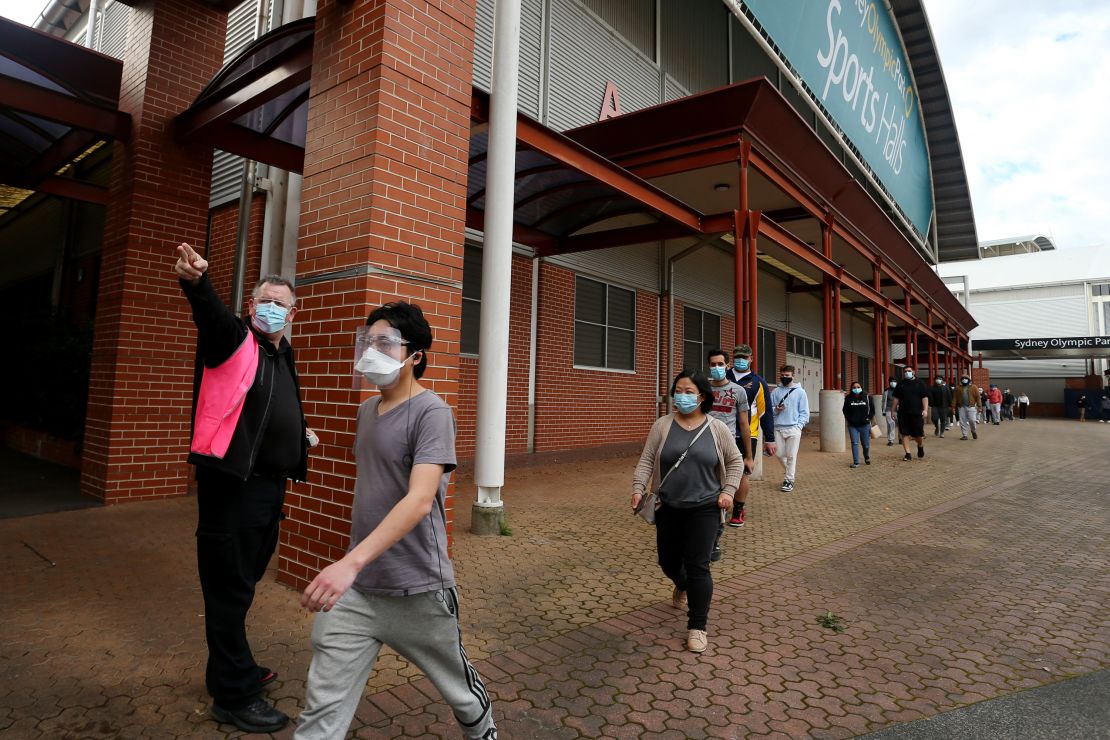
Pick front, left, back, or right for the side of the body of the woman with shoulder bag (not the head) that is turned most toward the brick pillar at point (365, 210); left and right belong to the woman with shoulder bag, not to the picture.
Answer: right

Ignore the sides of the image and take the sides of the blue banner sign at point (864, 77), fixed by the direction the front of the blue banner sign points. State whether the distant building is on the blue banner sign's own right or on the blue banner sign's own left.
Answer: on the blue banner sign's own left

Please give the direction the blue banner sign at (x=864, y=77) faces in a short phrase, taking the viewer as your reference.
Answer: facing the viewer and to the right of the viewer

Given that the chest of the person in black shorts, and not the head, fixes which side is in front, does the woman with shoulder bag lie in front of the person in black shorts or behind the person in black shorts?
in front

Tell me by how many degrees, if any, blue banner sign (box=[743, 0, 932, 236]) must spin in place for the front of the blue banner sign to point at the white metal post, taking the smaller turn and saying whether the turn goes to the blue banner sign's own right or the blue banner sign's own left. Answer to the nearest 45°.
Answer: approximately 45° to the blue banner sign's own right

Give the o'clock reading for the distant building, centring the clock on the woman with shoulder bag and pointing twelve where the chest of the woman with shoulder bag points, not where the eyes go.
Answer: The distant building is roughly at 7 o'clock from the woman with shoulder bag.

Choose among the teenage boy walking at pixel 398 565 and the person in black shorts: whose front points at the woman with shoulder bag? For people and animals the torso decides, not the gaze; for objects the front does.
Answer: the person in black shorts

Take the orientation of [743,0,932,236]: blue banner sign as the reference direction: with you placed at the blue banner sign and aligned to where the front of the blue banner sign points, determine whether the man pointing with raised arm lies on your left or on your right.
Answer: on your right

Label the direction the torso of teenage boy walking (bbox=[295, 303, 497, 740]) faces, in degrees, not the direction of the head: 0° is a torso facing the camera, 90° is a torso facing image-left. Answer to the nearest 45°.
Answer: approximately 45°

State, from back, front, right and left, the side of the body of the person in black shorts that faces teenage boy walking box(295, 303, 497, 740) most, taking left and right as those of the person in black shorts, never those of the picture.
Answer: front

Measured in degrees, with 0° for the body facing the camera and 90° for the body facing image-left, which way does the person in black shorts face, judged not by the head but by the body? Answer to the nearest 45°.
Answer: approximately 0°

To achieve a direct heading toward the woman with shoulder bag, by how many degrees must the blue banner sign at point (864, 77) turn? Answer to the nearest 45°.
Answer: approximately 45° to its right

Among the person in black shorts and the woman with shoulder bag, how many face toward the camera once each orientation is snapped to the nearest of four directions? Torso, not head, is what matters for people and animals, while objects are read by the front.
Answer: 2

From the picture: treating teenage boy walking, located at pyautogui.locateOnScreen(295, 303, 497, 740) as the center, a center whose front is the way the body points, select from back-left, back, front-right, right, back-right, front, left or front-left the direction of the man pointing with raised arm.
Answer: right
